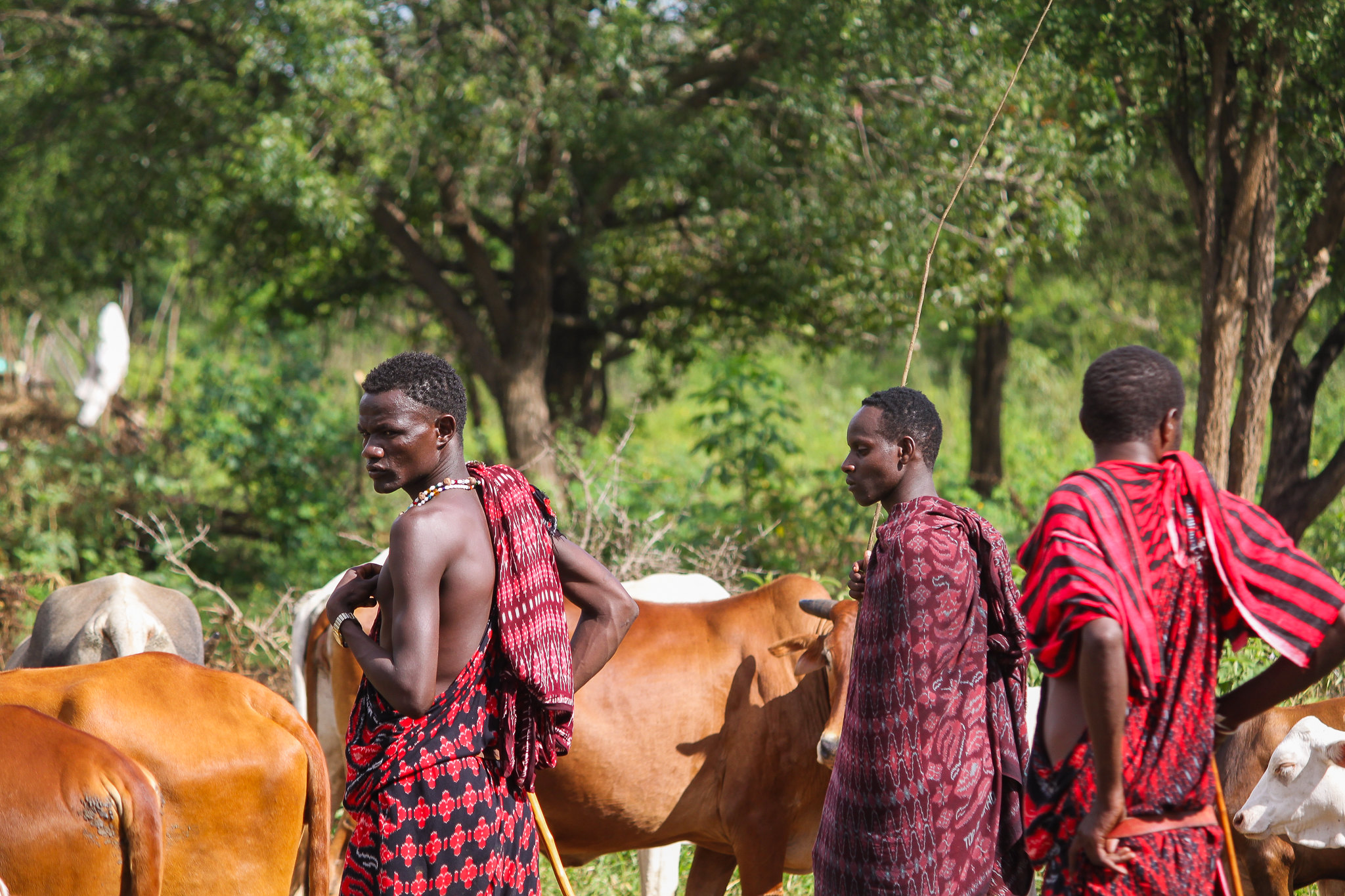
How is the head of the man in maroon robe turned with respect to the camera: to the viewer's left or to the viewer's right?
to the viewer's left

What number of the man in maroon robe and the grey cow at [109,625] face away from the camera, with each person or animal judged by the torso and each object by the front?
1

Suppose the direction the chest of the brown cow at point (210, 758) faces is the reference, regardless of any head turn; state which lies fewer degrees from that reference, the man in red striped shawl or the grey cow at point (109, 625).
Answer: the grey cow

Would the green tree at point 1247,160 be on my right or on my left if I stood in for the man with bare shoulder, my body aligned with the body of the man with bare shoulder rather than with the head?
on my right

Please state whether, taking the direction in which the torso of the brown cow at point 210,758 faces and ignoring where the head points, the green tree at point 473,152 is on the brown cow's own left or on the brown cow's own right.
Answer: on the brown cow's own right

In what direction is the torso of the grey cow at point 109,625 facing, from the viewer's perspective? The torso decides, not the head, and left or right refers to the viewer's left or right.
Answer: facing away from the viewer

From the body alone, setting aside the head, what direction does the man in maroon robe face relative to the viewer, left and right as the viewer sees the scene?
facing to the left of the viewer

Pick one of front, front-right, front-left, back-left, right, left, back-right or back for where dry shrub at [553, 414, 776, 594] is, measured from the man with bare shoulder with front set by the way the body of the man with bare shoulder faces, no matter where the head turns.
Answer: front-right
